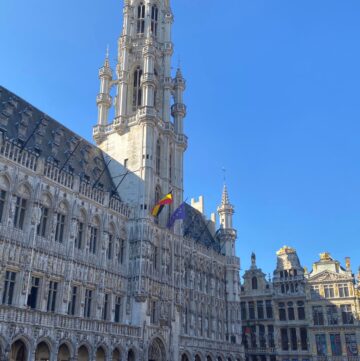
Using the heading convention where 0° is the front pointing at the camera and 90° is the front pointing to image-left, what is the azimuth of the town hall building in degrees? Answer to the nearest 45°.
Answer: approximately 315°
